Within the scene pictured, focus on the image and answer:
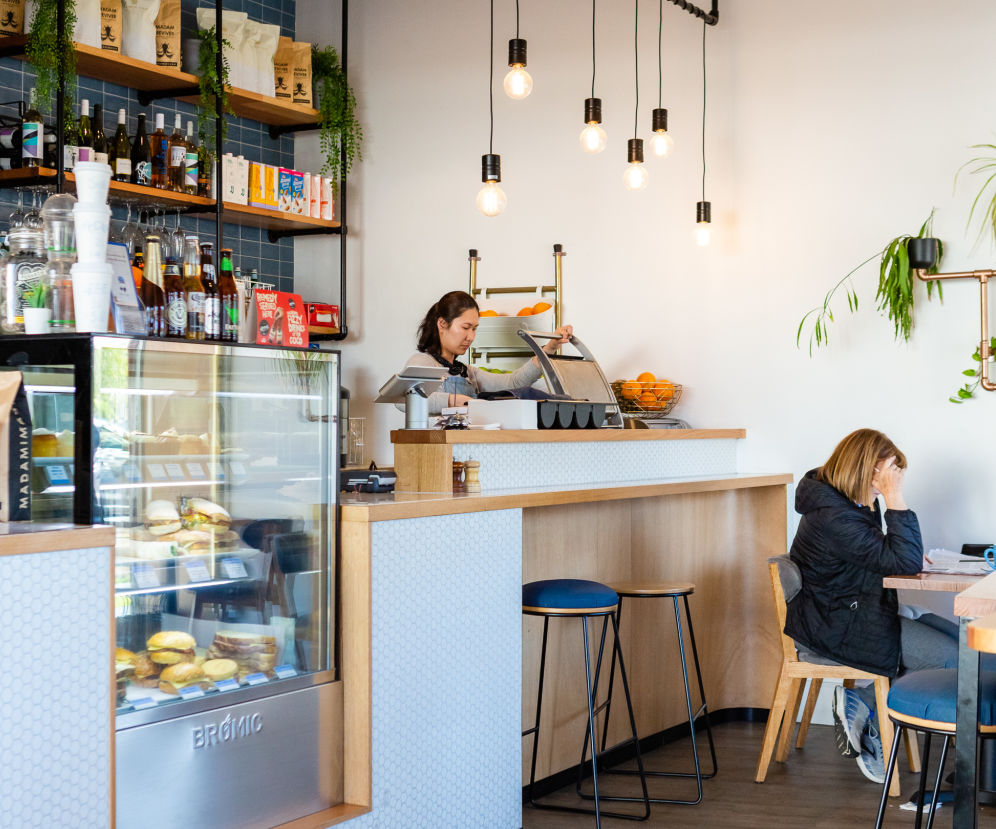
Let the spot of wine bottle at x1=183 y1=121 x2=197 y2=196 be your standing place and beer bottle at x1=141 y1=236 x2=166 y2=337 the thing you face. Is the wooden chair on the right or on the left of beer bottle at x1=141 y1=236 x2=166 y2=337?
left

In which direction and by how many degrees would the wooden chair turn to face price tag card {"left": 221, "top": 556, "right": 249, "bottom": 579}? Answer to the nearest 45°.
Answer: approximately 135° to its right

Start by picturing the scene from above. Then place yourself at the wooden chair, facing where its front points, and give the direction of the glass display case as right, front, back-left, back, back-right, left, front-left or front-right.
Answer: back-right

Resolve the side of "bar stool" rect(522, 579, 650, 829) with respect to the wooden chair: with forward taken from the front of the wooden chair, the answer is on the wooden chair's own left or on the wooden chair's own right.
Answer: on the wooden chair's own right

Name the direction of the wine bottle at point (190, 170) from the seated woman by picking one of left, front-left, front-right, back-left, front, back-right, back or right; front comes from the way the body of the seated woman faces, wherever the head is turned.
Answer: back

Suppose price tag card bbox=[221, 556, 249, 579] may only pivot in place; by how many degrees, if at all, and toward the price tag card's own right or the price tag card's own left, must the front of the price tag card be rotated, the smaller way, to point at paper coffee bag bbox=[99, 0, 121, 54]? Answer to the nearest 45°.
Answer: approximately 135° to the price tag card's own left

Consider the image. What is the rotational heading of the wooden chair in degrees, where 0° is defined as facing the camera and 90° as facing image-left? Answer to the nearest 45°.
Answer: approximately 270°

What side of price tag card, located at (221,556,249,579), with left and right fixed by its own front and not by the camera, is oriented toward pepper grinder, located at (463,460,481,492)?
left

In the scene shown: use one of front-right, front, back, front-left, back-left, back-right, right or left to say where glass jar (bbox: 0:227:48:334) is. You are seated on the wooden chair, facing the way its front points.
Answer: back-right

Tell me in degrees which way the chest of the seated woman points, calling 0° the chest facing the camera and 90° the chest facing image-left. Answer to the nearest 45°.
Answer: approximately 270°

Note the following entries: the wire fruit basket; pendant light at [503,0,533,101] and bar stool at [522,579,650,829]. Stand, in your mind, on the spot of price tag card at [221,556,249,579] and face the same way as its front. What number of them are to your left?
3
